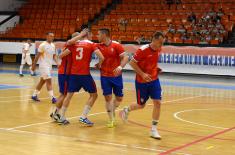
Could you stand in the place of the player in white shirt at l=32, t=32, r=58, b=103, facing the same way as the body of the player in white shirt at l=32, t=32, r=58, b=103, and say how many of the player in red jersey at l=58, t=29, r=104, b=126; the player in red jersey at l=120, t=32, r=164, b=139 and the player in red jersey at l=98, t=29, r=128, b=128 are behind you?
0

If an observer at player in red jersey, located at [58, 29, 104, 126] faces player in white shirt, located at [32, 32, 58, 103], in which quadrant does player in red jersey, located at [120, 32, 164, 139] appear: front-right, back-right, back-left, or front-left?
back-right

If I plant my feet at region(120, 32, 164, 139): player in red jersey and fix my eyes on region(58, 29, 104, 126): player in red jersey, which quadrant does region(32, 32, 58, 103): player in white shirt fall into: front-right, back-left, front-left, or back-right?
front-right

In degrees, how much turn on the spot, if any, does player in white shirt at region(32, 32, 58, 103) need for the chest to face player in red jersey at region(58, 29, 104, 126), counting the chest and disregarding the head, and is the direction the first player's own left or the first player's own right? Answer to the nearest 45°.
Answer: approximately 45° to the first player's own right

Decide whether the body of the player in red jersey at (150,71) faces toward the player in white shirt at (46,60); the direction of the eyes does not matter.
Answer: no

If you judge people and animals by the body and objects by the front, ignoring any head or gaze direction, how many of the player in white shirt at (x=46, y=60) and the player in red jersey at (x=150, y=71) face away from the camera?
0

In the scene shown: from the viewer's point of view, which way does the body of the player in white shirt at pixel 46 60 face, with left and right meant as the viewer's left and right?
facing the viewer and to the right of the viewer
